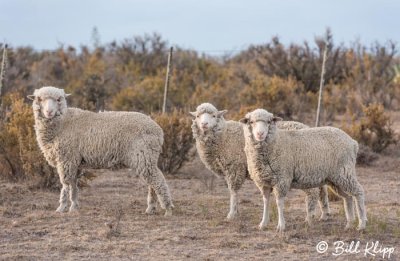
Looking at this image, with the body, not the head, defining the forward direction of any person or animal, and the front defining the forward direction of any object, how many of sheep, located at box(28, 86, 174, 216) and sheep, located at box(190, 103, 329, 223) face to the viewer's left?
2

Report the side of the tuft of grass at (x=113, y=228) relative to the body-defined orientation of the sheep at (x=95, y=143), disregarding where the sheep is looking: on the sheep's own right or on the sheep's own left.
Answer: on the sheep's own left

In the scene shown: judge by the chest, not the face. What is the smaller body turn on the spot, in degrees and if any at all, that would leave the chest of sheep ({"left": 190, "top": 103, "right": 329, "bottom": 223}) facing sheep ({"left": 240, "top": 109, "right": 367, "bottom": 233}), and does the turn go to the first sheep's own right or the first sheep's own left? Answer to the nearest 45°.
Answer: approximately 135° to the first sheep's own left

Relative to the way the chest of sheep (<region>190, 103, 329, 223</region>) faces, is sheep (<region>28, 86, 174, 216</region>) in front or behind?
in front

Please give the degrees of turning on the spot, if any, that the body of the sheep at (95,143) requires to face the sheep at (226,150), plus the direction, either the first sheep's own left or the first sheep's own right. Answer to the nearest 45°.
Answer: approximately 180°

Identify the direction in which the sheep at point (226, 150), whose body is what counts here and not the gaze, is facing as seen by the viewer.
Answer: to the viewer's left

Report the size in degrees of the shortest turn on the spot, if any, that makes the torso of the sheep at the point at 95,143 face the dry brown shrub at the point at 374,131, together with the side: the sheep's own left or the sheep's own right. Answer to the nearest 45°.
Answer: approximately 135° to the sheep's own right

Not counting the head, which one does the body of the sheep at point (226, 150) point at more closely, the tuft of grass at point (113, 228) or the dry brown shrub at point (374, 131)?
the tuft of grass

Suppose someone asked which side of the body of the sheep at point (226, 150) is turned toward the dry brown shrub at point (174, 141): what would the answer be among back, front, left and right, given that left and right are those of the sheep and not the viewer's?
right

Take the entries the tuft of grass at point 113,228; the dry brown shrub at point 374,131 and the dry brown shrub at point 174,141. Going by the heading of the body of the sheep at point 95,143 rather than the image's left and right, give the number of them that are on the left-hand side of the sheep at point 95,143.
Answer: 1

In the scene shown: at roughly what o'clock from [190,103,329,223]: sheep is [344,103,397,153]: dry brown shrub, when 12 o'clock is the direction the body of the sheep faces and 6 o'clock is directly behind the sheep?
The dry brown shrub is roughly at 4 o'clock from the sheep.

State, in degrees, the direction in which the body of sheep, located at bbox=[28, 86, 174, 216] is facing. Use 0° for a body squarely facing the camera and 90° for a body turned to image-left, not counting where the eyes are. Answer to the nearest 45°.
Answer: approximately 90°
